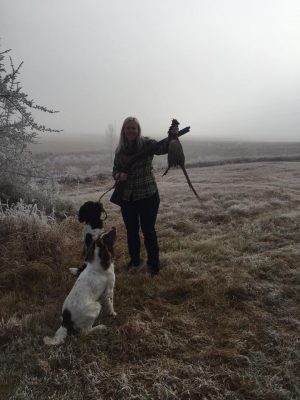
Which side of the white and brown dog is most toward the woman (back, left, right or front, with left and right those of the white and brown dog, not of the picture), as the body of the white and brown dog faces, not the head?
front

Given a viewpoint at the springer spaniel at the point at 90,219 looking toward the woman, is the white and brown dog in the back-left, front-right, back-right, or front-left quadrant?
back-right

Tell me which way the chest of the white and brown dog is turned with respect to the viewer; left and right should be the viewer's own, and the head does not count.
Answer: facing away from the viewer and to the right of the viewer

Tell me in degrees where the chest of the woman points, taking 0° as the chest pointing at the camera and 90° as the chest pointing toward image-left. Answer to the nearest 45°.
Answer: approximately 0°

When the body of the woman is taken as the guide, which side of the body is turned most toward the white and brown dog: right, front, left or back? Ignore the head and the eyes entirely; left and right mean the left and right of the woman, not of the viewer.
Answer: front

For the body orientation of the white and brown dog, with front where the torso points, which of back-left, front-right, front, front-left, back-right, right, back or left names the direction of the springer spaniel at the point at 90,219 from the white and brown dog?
front-left

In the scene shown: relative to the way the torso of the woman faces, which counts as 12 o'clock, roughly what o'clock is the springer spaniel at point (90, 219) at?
The springer spaniel is roughly at 2 o'clock from the woman.
